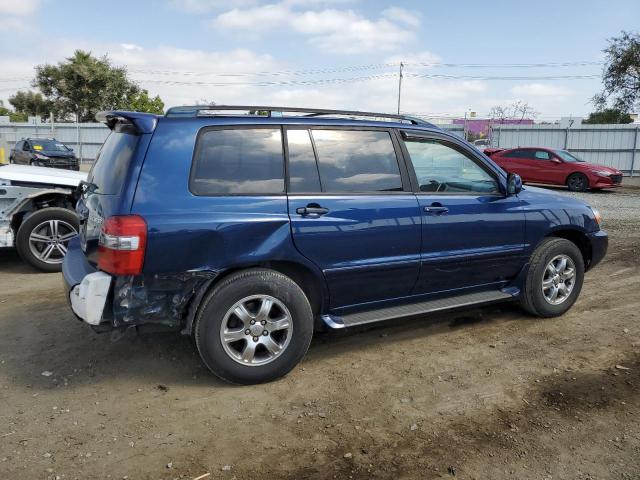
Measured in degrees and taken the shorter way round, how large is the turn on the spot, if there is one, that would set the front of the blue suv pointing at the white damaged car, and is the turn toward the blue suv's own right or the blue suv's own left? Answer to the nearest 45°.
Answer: approximately 90° to the blue suv's own left

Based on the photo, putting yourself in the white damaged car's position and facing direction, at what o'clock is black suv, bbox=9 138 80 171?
The black suv is roughly at 9 o'clock from the white damaged car.

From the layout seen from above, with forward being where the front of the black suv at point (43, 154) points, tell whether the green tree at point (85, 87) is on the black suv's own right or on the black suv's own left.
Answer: on the black suv's own left

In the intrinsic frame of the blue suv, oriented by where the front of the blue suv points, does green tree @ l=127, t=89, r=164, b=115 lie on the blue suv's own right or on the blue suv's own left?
on the blue suv's own left

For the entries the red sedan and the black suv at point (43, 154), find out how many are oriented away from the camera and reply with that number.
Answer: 0

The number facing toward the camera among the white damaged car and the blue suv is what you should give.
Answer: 0

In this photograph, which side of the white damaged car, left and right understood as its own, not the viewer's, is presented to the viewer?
right

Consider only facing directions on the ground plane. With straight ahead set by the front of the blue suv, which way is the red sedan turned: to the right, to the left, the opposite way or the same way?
to the right

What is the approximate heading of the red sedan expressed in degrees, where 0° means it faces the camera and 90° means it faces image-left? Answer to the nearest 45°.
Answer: approximately 315°

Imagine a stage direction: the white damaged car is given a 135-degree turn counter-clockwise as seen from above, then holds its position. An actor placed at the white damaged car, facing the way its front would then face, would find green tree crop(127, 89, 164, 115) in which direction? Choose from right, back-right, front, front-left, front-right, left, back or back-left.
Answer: front-right

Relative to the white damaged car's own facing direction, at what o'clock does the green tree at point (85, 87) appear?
The green tree is roughly at 9 o'clock from the white damaged car.

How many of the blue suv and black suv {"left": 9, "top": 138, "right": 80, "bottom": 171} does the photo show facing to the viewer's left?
0

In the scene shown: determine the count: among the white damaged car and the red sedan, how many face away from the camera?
0

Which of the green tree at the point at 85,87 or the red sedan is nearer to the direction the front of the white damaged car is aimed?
the red sedan

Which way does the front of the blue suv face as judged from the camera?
facing away from the viewer and to the right of the viewer
